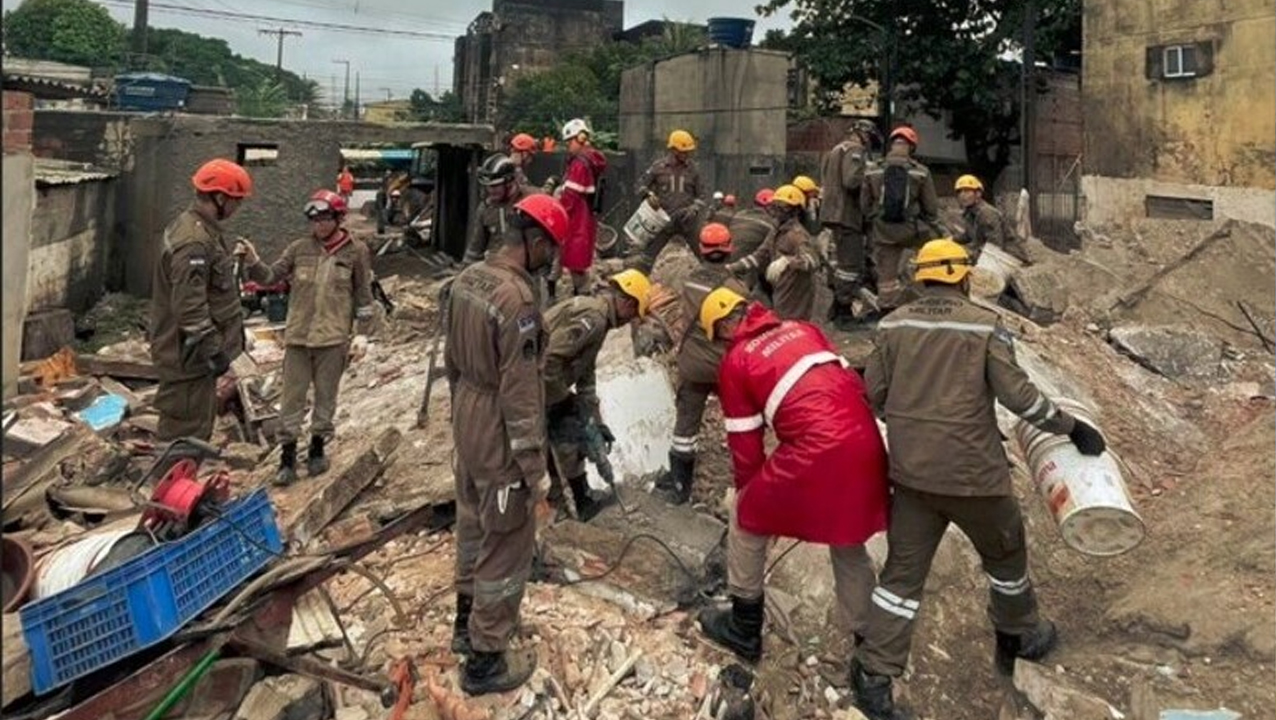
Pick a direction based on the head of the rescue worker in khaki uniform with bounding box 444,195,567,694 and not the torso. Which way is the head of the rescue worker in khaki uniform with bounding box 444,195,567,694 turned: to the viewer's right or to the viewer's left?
to the viewer's right

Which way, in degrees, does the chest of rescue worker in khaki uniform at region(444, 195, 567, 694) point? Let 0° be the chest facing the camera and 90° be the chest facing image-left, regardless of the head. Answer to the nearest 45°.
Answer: approximately 225°

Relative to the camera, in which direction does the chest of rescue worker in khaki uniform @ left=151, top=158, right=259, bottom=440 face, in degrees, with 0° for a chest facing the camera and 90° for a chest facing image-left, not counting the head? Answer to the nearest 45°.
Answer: approximately 270°

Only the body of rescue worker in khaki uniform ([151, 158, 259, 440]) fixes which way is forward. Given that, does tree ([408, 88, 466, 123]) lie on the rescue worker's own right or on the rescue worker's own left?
on the rescue worker's own left
